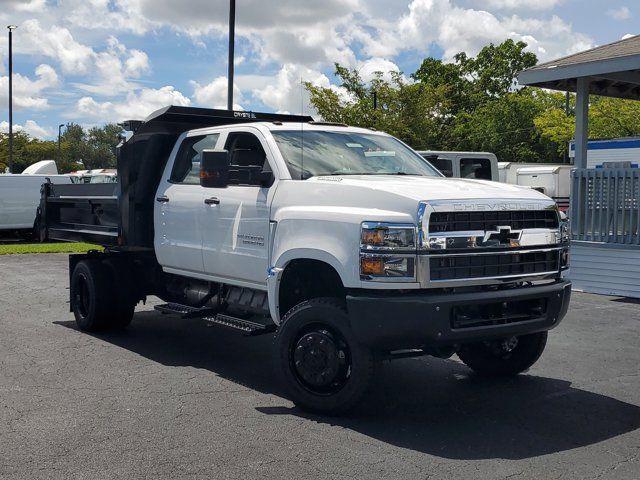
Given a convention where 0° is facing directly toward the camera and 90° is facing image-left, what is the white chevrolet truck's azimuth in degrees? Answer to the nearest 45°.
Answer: approximately 315°

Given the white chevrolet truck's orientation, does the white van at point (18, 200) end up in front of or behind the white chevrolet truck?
behind

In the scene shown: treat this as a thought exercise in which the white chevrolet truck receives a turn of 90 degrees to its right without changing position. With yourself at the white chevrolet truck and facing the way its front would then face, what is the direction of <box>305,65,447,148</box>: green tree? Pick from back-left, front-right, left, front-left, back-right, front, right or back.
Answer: back-right

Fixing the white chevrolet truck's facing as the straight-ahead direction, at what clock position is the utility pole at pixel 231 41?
The utility pole is roughly at 7 o'clock from the white chevrolet truck.
